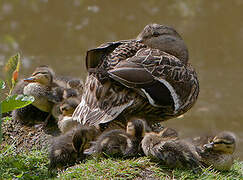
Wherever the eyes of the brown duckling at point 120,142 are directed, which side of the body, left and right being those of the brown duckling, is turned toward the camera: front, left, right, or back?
right

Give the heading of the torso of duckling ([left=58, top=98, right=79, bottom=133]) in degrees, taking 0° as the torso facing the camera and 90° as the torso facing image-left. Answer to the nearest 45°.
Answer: approximately 45°

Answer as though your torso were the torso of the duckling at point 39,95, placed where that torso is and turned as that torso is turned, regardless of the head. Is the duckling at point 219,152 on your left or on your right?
on your left

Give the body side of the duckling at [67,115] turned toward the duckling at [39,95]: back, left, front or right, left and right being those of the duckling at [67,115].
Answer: right

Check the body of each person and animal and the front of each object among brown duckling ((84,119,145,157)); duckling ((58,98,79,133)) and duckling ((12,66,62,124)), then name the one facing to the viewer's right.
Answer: the brown duckling

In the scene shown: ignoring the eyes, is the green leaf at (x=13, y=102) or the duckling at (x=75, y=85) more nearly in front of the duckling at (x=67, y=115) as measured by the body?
the green leaf

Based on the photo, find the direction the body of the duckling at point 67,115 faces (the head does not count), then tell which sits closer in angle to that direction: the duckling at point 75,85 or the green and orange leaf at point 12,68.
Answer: the green and orange leaf

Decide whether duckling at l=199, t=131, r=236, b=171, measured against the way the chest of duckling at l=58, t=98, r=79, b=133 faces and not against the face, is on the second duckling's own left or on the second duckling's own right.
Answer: on the second duckling's own left
